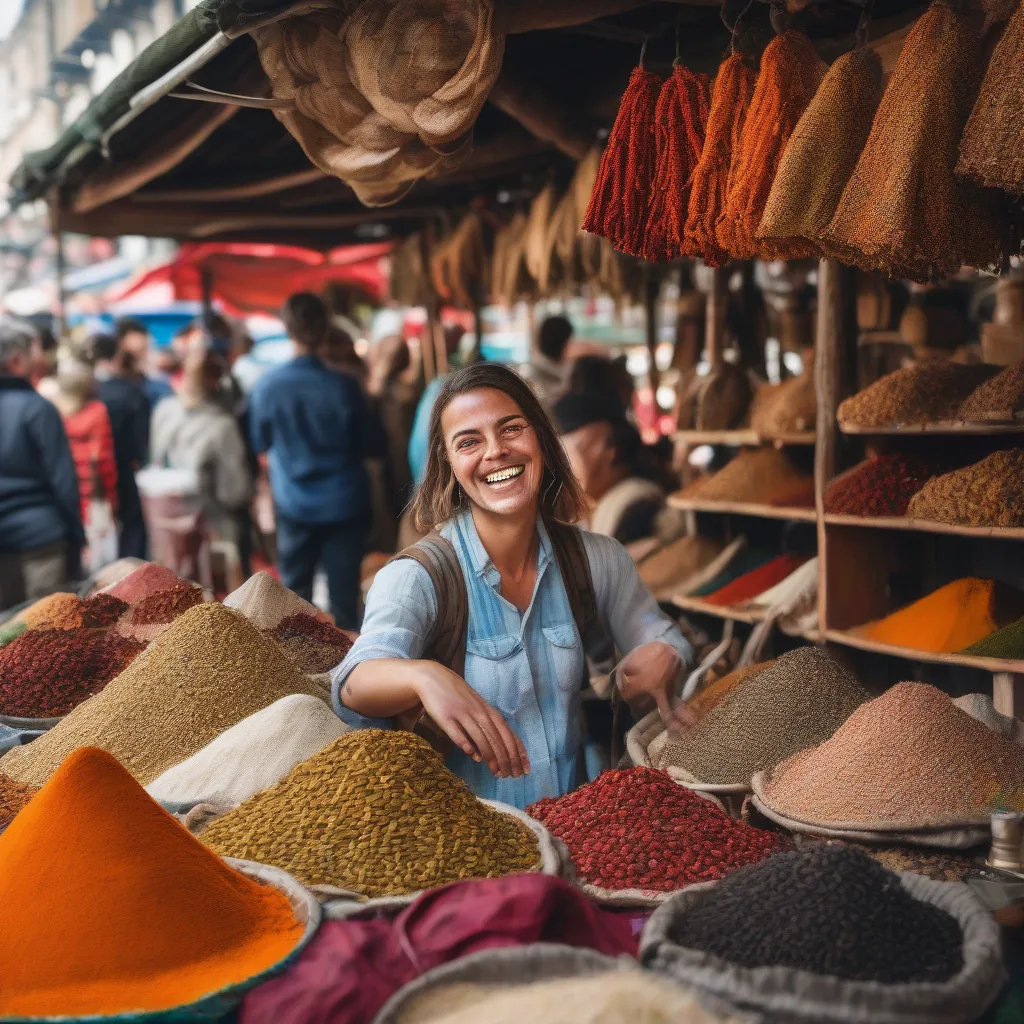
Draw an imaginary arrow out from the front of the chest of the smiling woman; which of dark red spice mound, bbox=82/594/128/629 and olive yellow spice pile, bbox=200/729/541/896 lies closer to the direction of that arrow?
the olive yellow spice pile

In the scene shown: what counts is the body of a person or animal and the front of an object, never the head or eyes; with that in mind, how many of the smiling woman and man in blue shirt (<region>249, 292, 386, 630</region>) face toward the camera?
1

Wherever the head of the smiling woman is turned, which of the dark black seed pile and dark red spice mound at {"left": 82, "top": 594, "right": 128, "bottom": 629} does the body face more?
the dark black seed pile

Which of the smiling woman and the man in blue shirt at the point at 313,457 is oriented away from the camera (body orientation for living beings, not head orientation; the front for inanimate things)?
the man in blue shirt

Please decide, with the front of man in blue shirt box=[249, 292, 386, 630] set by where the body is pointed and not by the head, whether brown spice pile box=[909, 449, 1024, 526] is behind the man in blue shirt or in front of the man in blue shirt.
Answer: behind

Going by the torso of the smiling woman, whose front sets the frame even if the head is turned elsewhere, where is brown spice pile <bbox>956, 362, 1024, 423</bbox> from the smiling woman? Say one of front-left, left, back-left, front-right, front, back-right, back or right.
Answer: back-left

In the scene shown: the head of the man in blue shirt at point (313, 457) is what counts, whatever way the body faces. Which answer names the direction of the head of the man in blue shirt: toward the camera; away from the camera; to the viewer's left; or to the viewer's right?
away from the camera

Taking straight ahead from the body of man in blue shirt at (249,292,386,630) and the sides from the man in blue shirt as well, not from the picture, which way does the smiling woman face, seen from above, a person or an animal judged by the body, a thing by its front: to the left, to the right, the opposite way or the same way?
the opposite way

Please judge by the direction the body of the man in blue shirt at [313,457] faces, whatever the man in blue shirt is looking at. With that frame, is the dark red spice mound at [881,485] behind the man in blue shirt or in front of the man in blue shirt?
behind

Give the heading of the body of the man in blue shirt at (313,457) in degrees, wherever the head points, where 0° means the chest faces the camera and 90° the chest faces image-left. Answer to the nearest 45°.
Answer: approximately 180°

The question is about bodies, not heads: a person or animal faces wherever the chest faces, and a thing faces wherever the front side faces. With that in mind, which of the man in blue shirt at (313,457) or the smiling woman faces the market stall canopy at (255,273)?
the man in blue shirt

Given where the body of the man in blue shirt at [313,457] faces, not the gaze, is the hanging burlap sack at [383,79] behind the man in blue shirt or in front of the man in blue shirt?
behind

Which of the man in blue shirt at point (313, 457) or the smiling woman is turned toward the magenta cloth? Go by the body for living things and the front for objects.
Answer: the smiling woman

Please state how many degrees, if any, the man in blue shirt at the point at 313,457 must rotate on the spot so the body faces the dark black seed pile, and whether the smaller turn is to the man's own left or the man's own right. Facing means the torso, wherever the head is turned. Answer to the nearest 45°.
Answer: approximately 180°

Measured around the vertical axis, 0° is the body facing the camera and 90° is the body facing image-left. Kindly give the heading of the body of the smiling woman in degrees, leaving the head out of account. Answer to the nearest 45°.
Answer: approximately 0°

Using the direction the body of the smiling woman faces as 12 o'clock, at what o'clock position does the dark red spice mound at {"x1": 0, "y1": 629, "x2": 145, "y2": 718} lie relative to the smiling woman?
The dark red spice mound is roughly at 4 o'clock from the smiling woman.
